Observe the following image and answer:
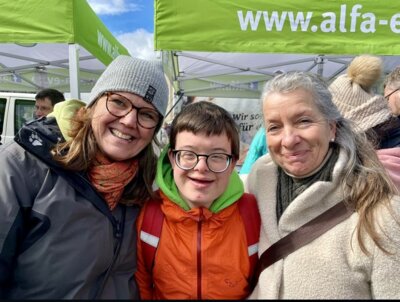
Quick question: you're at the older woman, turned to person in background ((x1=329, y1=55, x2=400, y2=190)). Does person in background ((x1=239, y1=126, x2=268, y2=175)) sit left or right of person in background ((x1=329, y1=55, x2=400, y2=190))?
left

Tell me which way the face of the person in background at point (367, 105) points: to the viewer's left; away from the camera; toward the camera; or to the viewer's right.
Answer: away from the camera

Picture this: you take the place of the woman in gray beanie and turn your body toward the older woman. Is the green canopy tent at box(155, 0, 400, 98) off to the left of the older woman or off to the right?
left

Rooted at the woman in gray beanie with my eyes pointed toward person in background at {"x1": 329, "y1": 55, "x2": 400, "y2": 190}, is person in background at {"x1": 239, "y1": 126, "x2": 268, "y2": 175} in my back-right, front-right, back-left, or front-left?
front-left

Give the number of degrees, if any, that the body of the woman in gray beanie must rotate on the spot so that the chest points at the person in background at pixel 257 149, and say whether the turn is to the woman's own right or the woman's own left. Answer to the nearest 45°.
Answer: approximately 90° to the woman's own left

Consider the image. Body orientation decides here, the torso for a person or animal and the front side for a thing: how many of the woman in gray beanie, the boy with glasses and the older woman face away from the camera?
0

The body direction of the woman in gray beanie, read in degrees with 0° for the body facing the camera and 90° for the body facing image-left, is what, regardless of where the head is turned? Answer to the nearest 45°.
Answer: approximately 315°

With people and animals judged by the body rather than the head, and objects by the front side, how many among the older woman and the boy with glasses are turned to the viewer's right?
0

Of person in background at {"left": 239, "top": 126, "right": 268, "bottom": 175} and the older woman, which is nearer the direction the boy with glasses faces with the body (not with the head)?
the older woman

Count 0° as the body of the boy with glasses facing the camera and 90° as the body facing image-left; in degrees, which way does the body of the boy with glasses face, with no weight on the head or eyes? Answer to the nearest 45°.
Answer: approximately 0°

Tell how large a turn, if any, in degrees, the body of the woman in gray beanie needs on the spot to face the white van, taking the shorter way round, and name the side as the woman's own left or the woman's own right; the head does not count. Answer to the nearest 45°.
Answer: approximately 135° to the woman's own left

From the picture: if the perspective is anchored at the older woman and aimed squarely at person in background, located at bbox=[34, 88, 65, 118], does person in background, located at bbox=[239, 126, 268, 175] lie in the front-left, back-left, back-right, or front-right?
front-right

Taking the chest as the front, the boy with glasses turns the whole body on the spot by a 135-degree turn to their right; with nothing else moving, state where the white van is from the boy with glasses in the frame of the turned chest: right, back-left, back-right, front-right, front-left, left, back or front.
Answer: front

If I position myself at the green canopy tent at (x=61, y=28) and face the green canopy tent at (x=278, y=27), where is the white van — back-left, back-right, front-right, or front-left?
back-left

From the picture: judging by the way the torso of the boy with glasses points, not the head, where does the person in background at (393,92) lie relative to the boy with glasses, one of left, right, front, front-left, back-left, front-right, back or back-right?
back-left
